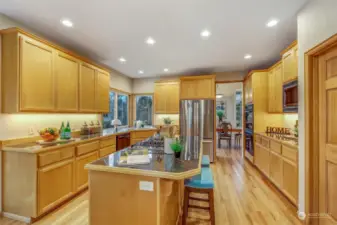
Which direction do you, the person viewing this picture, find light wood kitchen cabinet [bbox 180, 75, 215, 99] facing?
facing the viewer

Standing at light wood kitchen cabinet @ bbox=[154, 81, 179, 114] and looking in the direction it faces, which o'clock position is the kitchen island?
The kitchen island is roughly at 12 o'clock from the light wood kitchen cabinet.

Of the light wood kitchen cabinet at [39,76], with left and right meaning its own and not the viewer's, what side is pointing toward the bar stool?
front

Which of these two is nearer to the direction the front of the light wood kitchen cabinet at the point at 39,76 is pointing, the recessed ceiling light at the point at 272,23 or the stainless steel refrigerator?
the recessed ceiling light

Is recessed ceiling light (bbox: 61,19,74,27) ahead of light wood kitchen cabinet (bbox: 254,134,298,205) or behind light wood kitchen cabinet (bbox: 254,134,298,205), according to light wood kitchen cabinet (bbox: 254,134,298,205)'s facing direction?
ahead

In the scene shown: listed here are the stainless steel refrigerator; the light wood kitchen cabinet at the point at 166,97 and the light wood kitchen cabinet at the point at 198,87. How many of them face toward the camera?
3

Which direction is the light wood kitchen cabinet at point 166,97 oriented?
toward the camera

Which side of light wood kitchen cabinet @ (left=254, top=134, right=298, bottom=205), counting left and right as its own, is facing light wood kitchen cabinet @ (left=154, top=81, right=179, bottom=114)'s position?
right

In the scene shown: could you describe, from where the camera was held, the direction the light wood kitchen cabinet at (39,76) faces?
facing the viewer and to the right of the viewer

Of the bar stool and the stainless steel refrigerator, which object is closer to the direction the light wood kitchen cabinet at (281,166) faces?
the bar stool

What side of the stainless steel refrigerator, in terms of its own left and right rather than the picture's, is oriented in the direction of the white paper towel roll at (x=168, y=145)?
front

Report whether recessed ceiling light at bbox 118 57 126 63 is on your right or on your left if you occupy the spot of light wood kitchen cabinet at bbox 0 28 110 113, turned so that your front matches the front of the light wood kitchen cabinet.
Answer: on your left
